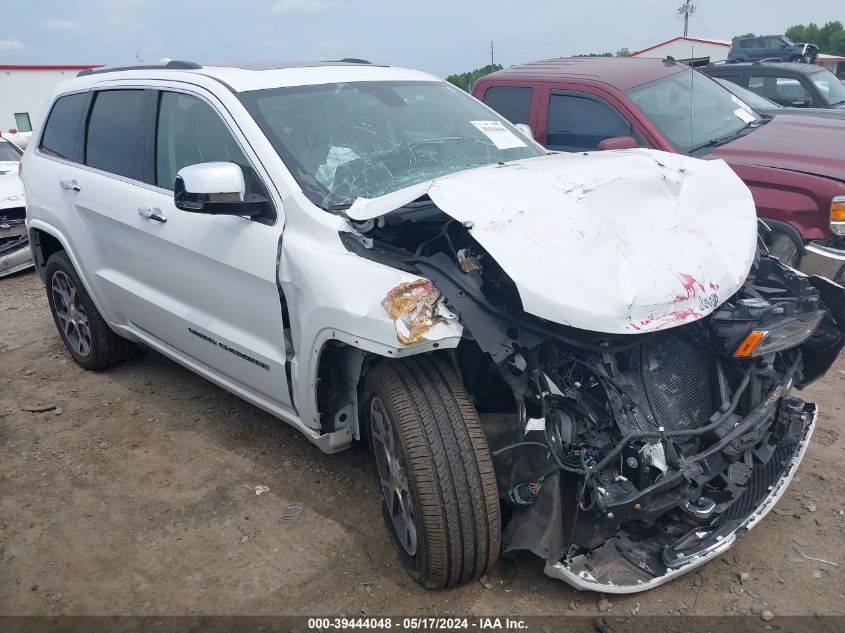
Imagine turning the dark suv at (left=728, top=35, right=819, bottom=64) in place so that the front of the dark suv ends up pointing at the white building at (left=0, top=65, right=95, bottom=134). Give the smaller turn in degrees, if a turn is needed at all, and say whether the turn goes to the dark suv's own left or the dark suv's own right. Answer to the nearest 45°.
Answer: approximately 180°

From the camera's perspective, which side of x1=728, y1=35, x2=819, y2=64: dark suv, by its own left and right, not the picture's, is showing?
right

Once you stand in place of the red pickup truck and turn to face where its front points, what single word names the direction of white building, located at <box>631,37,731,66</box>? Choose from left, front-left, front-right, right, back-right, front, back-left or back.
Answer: back-left

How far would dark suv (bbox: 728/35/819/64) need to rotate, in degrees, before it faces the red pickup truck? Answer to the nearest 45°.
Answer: approximately 90° to its right

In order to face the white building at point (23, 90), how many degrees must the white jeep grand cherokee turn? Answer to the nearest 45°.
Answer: approximately 180°

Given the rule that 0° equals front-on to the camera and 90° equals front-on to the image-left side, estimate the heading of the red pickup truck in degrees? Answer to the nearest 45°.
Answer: approximately 315°

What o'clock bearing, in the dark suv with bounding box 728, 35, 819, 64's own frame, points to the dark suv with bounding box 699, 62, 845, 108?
the dark suv with bounding box 699, 62, 845, 108 is roughly at 3 o'clock from the dark suv with bounding box 728, 35, 819, 64.

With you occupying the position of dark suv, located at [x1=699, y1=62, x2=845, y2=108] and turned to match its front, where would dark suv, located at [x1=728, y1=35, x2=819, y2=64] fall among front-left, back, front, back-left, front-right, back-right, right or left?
back-left

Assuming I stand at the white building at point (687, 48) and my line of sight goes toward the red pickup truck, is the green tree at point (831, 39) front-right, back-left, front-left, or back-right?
back-left

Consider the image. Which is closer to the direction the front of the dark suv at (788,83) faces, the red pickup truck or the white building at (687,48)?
the red pickup truck
